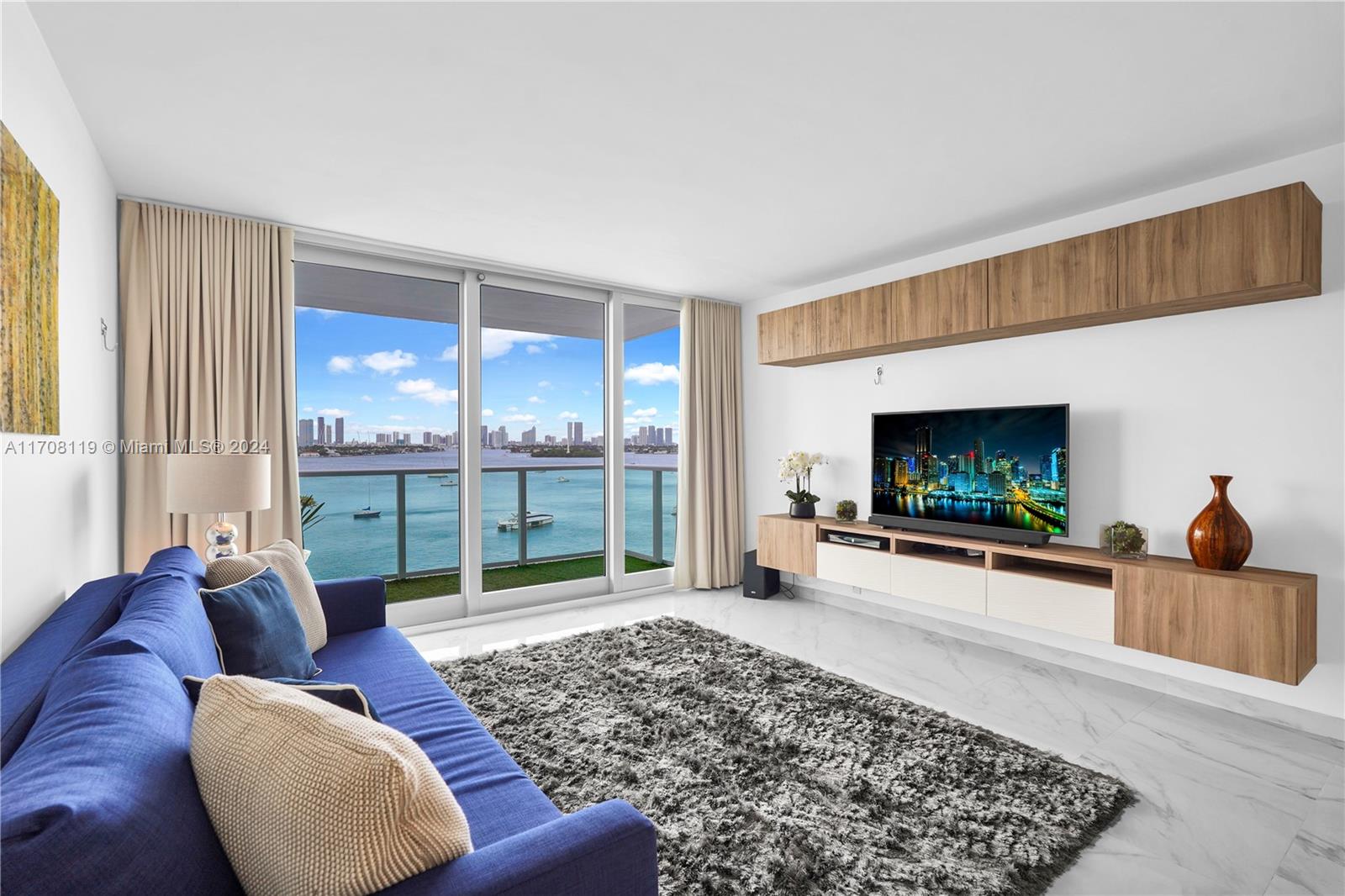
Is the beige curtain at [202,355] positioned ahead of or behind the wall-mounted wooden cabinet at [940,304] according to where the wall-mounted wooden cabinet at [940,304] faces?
ahead

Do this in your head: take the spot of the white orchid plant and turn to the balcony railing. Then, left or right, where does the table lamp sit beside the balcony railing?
left

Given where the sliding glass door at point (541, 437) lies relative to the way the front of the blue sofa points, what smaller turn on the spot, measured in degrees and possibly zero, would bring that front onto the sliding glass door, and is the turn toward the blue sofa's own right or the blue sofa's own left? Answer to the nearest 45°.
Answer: approximately 45° to the blue sofa's own left

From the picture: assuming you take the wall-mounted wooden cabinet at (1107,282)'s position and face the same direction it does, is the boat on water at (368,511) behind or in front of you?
in front

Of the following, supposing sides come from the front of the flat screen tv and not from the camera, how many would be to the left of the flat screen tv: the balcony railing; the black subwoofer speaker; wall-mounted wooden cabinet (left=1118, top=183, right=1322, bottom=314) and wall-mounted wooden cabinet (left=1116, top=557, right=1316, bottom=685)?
2

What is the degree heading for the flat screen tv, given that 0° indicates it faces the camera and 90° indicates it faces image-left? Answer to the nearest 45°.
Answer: approximately 45°

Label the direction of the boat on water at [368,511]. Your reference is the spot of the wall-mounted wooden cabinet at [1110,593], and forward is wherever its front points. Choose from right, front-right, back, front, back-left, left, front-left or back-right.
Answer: front-right

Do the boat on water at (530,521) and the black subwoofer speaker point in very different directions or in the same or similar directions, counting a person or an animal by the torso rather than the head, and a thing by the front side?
very different directions

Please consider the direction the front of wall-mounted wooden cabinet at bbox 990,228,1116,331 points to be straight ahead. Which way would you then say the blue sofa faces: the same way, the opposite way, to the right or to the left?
the opposite way

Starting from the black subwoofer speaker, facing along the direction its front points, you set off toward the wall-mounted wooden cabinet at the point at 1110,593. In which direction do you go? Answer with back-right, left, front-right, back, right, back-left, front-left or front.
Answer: left

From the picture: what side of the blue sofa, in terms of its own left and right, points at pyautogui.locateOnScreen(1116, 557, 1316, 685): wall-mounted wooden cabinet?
front

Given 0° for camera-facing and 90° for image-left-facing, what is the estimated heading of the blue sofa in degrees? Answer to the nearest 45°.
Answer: approximately 270°
